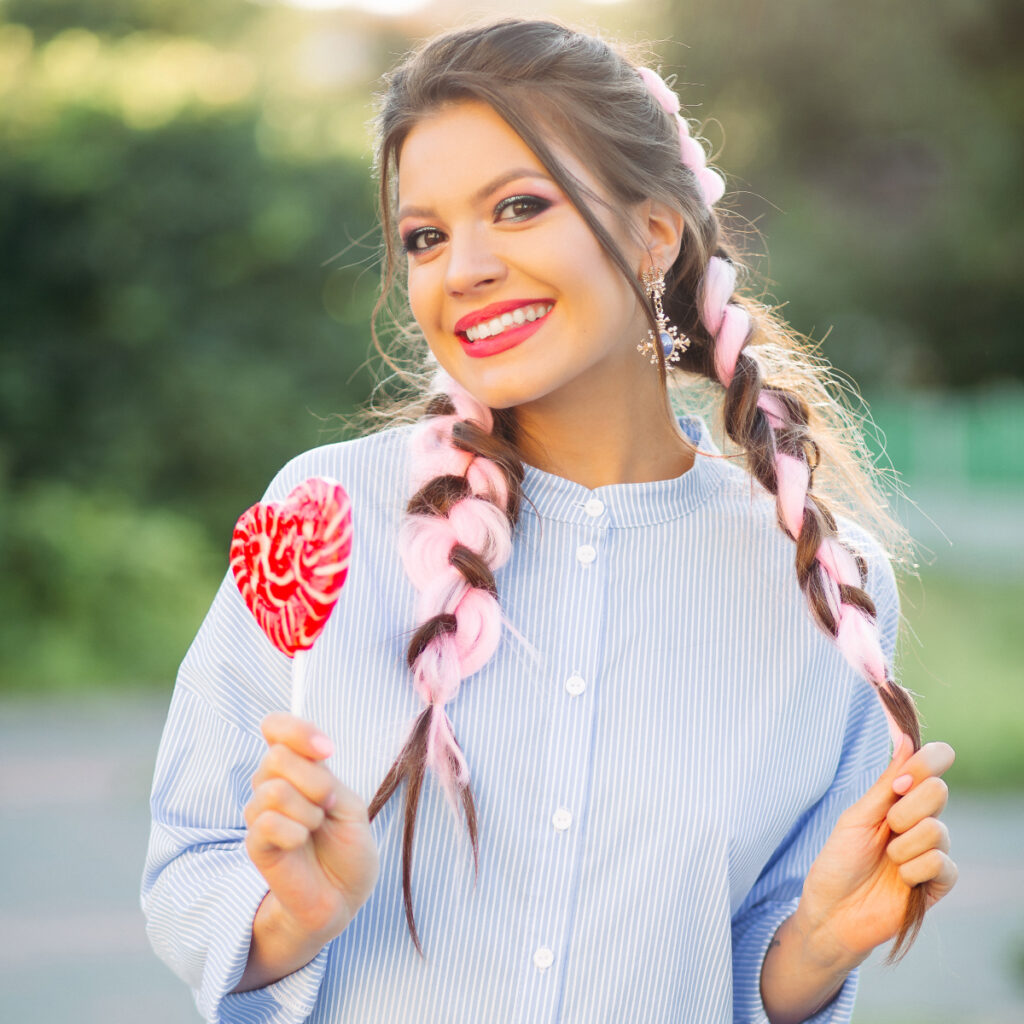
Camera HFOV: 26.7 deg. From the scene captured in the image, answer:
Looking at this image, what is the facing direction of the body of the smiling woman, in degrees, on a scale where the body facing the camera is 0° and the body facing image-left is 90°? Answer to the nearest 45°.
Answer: approximately 0°
